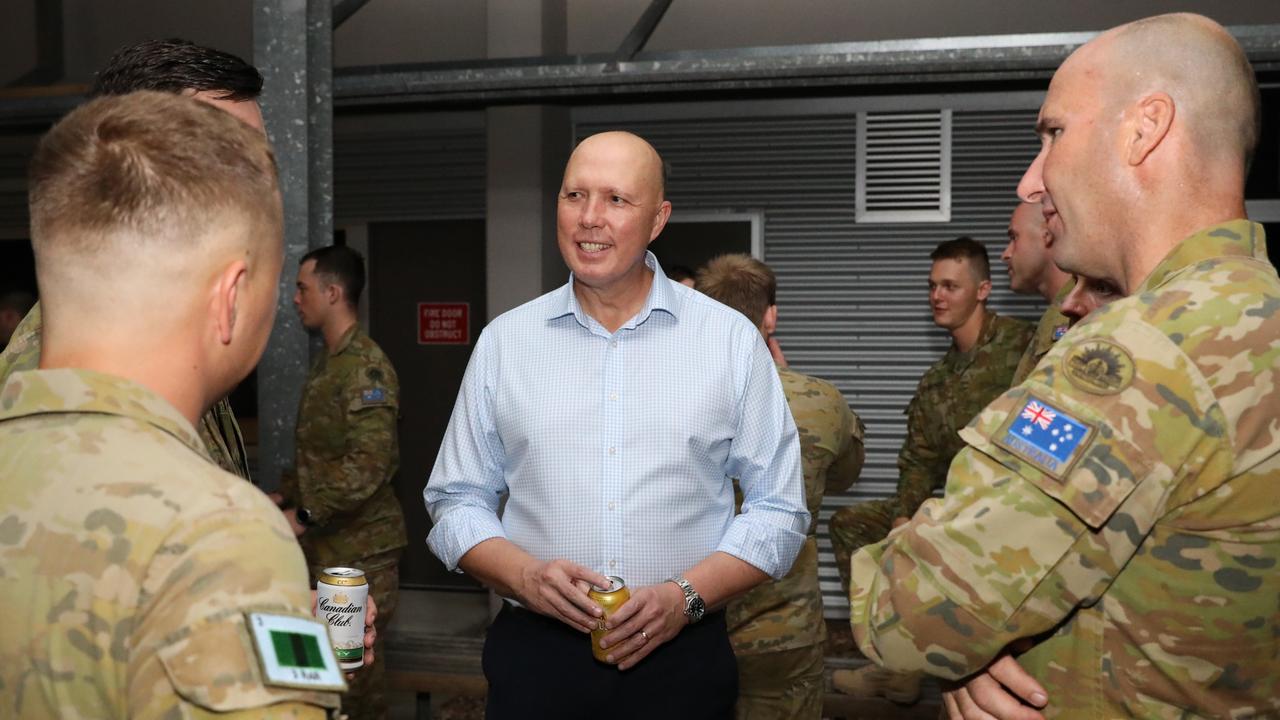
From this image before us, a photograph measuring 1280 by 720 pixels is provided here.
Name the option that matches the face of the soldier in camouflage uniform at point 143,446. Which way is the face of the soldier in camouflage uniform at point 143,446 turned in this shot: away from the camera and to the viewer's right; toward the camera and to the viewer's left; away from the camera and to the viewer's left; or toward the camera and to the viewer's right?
away from the camera and to the viewer's right

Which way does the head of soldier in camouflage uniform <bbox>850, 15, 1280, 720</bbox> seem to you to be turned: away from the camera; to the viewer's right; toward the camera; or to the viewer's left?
to the viewer's left

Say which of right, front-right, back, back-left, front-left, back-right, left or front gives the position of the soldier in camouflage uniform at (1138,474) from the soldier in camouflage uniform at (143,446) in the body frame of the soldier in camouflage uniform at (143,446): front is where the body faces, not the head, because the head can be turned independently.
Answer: front-right

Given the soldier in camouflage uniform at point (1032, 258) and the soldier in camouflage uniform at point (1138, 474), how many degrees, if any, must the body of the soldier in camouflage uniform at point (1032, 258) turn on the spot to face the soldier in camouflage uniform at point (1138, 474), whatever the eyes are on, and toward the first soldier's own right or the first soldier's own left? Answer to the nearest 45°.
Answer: approximately 90° to the first soldier's own left

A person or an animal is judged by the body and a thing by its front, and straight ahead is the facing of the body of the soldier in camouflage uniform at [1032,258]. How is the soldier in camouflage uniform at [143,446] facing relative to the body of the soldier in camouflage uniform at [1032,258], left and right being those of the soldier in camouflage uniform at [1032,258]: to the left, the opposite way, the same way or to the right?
to the right

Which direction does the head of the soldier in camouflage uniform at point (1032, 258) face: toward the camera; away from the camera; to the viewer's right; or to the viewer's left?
to the viewer's left

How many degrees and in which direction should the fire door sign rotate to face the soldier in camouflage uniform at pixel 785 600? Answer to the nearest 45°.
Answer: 0° — it already faces them

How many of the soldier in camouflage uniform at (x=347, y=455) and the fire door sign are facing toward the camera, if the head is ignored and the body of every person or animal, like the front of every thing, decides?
1

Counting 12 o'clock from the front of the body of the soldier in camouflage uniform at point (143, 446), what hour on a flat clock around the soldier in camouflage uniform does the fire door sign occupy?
The fire door sign is roughly at 11 o'clock from the soldier in camouflage uniform.

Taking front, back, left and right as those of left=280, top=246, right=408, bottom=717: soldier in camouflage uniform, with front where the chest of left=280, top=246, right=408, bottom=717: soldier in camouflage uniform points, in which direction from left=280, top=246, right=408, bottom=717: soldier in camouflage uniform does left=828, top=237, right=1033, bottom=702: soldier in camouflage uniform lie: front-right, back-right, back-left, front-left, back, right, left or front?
back

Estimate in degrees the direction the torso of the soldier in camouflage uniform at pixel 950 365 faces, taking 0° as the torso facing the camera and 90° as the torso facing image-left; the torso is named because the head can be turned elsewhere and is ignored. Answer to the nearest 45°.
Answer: approximately 45°

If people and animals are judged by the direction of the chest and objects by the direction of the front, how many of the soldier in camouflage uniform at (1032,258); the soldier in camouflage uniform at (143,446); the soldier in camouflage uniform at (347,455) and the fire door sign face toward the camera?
1

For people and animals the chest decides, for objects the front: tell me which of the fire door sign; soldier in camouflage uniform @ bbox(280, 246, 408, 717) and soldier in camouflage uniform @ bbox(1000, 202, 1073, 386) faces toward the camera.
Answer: the fire door sign

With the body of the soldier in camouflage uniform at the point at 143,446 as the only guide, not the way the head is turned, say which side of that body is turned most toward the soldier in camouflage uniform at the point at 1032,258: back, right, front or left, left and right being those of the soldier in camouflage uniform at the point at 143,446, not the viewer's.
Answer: front
